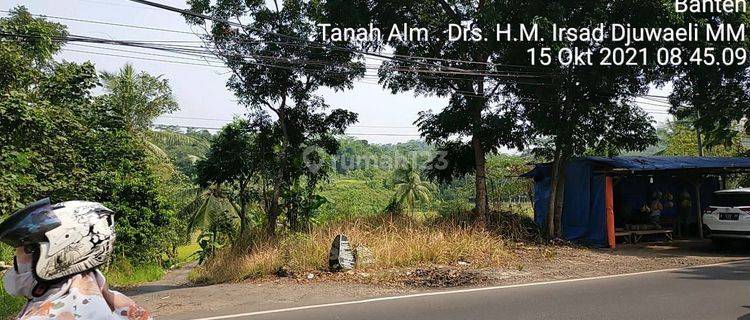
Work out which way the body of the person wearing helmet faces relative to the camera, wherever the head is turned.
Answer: to the viewer's left

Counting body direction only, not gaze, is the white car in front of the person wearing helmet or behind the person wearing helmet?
behind

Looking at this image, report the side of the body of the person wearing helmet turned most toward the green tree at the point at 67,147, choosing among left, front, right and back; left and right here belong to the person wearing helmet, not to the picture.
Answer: right

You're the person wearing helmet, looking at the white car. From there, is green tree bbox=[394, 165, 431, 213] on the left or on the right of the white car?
left

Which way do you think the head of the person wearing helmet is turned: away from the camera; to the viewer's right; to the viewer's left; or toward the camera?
to the viewer's left

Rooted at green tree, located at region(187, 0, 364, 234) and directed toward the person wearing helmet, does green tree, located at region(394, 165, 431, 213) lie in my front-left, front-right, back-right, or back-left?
back-left
